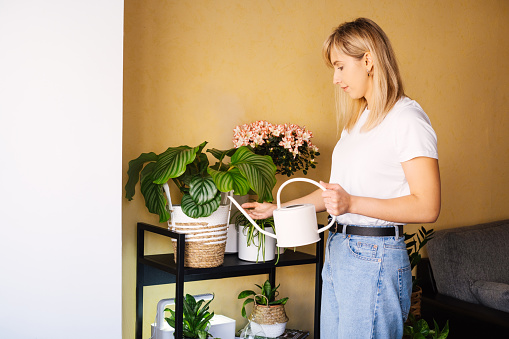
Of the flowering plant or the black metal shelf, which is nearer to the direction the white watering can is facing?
the black metal shelf

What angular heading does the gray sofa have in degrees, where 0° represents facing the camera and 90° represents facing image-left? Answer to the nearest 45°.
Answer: approximately 45°

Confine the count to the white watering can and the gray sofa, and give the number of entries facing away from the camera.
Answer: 0

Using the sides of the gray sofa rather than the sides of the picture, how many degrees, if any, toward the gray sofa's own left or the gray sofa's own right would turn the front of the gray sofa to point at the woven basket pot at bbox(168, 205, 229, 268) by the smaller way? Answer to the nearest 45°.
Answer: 0° — it already faces it

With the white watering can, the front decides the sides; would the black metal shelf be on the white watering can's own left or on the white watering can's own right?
on the white watering can's own right

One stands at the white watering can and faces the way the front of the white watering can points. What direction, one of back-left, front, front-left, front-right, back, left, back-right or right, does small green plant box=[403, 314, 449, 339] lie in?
back-right

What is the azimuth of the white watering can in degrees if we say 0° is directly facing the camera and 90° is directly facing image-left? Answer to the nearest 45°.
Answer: approximately 90°

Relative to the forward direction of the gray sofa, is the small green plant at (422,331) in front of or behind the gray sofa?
in front

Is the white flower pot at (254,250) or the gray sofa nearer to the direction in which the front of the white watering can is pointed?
the white flower pot

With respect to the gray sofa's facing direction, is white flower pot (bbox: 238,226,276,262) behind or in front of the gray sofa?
in front

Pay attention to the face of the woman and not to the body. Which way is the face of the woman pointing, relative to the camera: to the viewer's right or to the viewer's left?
to the viewer's left

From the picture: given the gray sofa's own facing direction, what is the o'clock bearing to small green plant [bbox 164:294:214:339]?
The small green plant is roughly at 3 o'clock from the gray sofa.
